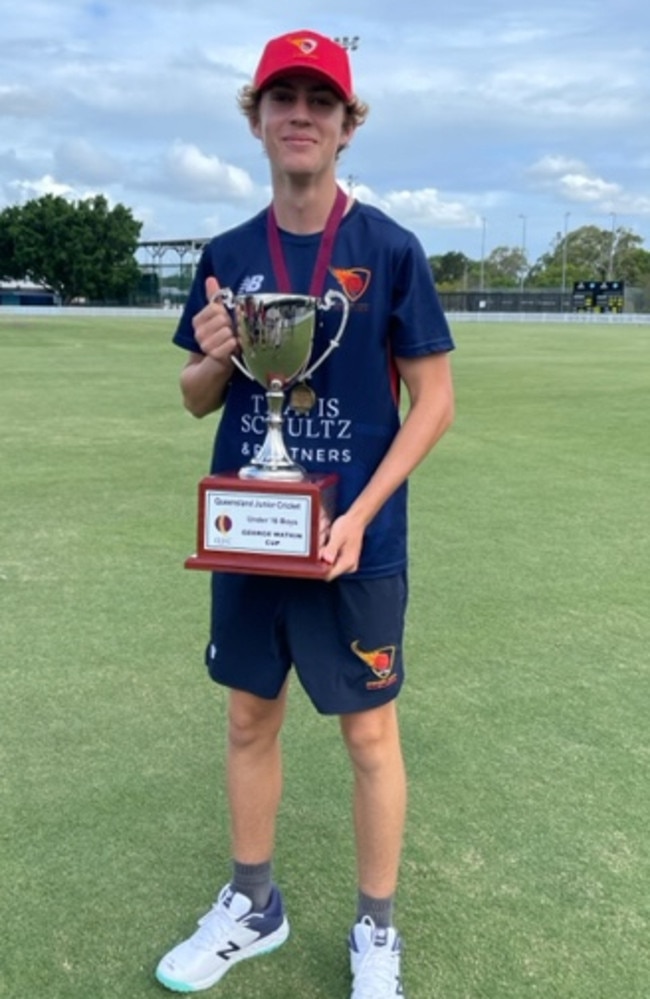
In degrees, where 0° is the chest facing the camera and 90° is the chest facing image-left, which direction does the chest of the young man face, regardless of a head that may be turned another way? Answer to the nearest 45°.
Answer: approximately 0°
